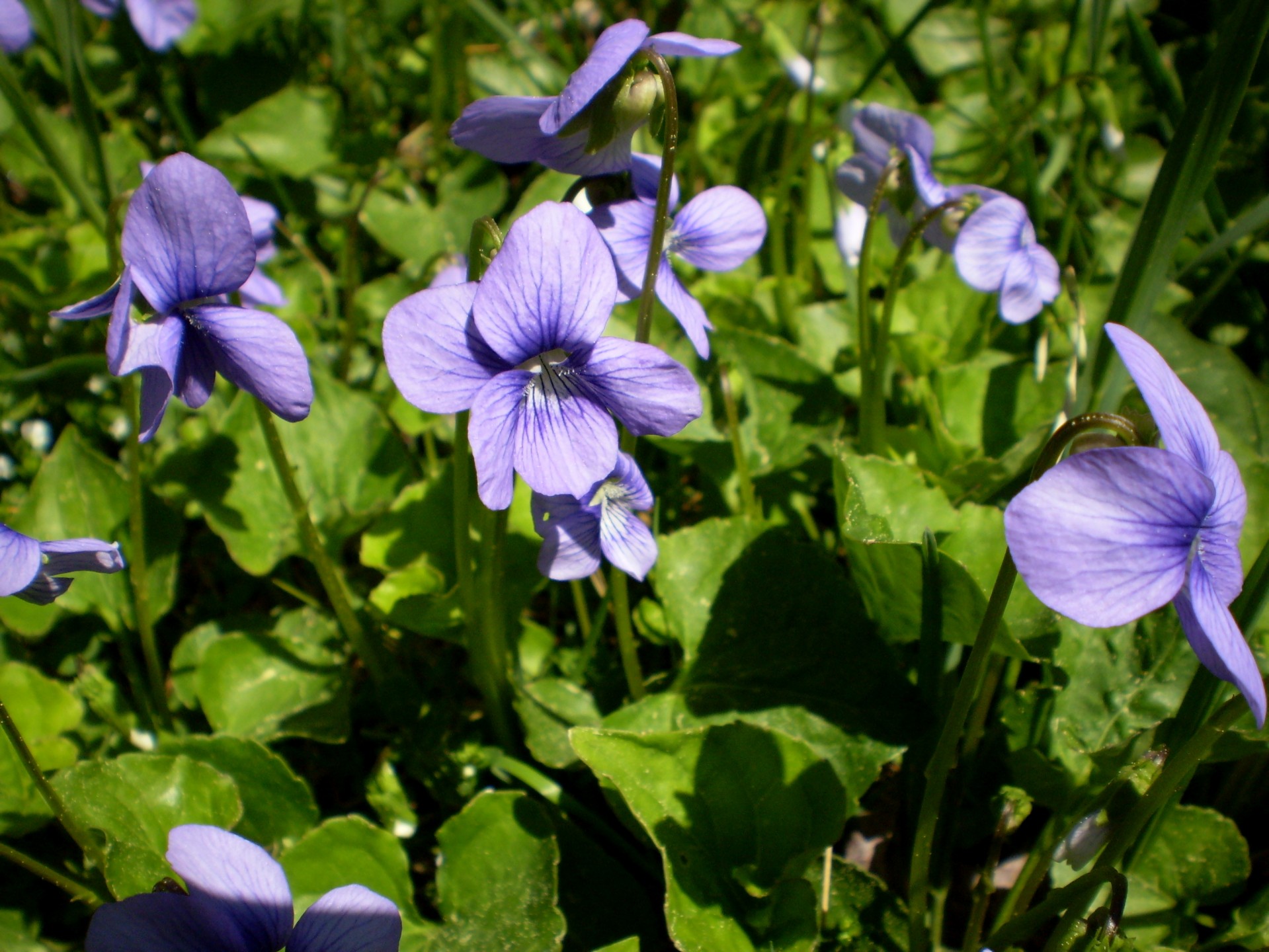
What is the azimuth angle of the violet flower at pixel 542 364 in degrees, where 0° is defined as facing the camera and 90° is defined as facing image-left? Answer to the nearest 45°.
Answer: approximately 0°

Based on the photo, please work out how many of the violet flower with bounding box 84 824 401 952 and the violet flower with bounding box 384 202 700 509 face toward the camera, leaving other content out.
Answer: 2

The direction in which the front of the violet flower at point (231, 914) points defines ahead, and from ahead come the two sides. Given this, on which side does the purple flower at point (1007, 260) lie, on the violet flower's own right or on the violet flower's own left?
on the violet flower's own left

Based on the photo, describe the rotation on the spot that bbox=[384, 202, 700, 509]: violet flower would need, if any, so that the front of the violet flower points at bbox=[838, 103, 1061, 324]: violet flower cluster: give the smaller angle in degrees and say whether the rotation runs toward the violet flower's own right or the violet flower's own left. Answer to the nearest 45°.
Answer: approximately 135° to the violet flower's own left
